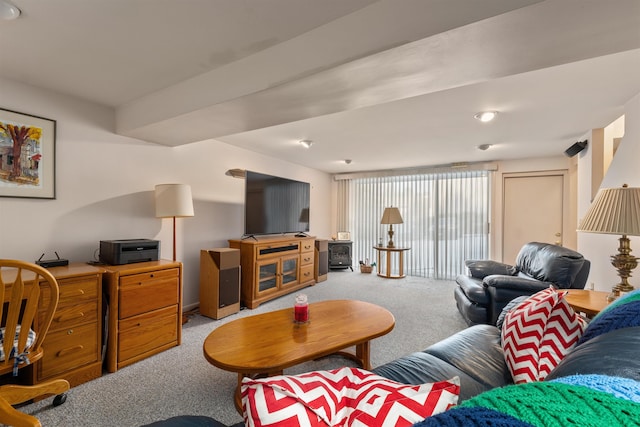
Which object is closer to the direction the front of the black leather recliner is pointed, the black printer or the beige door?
the black printer

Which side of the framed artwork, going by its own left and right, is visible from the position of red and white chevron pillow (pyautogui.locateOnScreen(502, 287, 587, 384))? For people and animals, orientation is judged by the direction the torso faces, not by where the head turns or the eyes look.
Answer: front

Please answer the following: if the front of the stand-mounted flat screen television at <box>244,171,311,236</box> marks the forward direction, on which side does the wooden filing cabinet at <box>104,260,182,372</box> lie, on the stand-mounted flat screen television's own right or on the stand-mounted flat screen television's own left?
on the stand-mounted flat screen television's own right

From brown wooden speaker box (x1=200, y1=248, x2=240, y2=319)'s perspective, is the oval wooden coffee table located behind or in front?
in front

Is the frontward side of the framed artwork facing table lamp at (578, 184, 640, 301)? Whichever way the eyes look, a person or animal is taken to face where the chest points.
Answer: yes

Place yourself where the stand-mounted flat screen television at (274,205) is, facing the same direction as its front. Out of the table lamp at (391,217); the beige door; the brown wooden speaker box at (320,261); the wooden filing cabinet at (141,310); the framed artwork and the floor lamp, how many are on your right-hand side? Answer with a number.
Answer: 3

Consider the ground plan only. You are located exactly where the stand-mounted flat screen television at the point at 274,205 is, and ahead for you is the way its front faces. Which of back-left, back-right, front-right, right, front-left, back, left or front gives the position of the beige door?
front-left

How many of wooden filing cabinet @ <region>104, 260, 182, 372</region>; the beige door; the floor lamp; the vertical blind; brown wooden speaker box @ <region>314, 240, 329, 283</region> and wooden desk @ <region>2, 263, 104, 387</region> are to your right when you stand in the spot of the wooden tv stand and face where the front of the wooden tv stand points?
3

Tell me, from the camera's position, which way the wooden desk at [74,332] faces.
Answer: facing the viewer and to the right of the viewer

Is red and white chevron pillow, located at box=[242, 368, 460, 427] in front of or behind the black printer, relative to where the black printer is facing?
in front

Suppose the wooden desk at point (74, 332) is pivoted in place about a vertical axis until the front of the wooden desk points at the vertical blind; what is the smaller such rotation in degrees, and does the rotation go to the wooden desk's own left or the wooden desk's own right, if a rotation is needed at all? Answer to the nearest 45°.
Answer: approximately 45° to the wooden desk's own left
